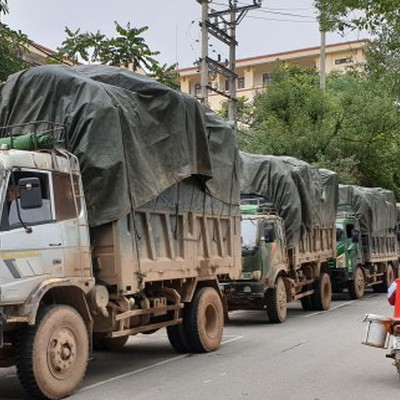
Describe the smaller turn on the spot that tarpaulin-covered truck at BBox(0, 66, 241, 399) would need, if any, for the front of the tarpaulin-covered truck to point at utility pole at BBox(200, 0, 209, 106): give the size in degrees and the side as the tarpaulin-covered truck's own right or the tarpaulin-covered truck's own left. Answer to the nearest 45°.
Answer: approximately 135° to the tarpaulin-covered truck's own right

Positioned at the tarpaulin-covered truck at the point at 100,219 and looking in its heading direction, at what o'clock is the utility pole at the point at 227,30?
The utility pole is roughly at 5 o'clock from the tarpaulin-covered truck.

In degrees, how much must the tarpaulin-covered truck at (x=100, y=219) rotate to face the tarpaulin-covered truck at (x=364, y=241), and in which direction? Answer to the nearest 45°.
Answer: approximately 180°

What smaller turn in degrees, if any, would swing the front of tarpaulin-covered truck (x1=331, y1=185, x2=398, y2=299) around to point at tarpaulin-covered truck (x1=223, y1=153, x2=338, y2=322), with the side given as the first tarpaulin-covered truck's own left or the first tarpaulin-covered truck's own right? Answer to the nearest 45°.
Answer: approximately 45° to the first tarpaulin-covered truck's own left

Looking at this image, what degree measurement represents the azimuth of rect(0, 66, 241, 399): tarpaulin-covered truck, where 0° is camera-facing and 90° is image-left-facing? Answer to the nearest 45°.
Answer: approximately 45°

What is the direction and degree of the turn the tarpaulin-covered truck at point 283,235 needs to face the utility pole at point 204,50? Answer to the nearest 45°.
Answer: approximately 135° to its right

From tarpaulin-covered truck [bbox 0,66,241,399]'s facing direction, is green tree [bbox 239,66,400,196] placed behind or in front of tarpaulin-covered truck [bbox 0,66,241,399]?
behind

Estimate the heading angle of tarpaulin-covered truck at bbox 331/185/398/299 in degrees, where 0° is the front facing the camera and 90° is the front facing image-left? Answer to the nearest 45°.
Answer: approximately 45°

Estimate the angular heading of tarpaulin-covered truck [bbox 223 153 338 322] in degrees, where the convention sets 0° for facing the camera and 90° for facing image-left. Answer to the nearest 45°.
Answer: approximately 45°

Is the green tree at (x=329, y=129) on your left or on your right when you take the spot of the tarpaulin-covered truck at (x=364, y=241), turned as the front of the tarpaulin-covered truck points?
on your right

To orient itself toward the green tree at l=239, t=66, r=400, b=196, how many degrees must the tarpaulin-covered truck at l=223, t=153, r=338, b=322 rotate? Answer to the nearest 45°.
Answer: approximately 135° to its right
